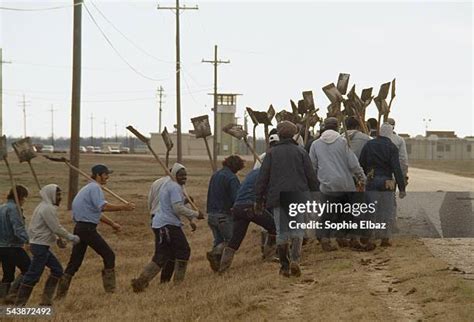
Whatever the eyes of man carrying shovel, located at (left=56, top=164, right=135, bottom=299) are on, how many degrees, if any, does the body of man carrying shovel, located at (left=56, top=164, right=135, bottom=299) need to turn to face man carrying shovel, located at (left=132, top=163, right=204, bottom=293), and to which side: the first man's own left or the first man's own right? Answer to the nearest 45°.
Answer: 0° — they already face them

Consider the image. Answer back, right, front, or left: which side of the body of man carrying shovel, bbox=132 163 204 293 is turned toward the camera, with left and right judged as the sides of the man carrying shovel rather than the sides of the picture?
right

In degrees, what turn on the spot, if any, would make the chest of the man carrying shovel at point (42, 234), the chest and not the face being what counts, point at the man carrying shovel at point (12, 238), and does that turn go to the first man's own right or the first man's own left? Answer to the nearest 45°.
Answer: approximately 135° to the first man's own left

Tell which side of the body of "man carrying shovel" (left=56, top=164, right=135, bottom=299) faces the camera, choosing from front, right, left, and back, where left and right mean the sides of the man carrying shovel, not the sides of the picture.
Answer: right

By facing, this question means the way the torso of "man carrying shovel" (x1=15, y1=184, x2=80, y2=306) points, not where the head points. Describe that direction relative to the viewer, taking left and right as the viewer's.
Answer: facing to the right of the viewer

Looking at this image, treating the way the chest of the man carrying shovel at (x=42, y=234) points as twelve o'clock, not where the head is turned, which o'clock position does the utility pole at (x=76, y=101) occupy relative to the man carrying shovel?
The utility pole is roughly at 9 o'clock from the man carrying shovel.

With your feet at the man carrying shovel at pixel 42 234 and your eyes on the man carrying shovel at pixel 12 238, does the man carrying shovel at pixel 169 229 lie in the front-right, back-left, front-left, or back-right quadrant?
back-right

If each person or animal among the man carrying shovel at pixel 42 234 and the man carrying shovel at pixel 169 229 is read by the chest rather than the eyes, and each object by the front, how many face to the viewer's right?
2

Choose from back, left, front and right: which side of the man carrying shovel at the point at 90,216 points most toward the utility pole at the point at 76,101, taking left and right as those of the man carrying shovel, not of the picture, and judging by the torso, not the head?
left
